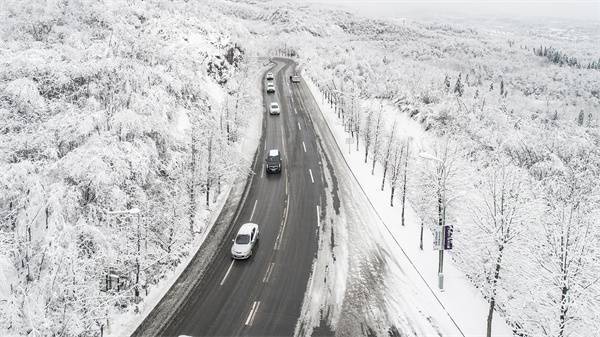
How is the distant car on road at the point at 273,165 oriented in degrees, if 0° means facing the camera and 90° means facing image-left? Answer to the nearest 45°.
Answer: approximately 0°

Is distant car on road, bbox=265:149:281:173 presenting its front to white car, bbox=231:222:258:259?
yes
